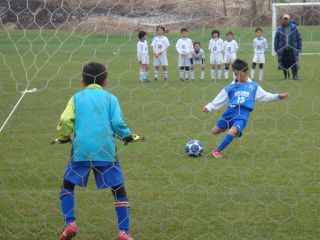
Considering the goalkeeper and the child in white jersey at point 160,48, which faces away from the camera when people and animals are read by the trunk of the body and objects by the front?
the goalkeeper

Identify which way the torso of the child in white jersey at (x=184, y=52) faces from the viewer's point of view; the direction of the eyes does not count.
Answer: toward the camera

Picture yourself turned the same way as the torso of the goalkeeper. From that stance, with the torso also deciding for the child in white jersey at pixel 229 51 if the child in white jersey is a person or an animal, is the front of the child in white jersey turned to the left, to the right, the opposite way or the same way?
the opposite way

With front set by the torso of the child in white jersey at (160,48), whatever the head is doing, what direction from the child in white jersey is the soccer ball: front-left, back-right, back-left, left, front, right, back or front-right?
front

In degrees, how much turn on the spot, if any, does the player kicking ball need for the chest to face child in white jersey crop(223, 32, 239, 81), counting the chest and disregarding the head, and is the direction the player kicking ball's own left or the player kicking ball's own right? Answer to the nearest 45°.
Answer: approximately 180°

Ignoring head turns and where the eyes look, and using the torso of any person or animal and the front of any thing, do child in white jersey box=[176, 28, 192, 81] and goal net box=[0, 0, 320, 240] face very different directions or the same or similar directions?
very different directions

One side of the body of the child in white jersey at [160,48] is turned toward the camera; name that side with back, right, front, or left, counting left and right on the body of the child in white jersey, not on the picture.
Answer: front

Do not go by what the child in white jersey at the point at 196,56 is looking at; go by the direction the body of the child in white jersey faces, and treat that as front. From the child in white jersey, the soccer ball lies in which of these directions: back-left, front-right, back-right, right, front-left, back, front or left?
front

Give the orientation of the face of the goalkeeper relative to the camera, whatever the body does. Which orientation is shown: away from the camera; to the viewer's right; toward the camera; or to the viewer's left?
away from the camera

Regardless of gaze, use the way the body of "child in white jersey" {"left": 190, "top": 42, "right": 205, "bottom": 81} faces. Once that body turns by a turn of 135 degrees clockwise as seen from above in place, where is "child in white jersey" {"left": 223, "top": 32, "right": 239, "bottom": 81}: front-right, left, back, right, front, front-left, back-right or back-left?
back

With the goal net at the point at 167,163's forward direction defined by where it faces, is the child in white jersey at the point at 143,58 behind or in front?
in front

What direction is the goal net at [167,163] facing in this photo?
away from the camera

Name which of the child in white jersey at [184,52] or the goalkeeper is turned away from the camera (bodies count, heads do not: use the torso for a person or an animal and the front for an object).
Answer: the goalkeeper

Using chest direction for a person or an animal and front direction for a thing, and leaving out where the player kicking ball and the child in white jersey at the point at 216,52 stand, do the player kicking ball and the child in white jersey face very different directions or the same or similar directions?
same or similar directions

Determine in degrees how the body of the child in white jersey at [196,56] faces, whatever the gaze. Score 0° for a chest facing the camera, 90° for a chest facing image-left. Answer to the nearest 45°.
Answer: approximately 0°

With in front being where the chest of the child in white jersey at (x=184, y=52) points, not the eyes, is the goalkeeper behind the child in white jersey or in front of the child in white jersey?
in front

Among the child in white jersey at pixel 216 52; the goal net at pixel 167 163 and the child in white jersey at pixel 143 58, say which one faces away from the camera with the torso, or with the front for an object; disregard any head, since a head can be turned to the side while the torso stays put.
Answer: the goal net

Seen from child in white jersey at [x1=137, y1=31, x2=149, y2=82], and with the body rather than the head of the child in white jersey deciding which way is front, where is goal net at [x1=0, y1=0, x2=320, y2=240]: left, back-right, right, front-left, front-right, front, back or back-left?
front-right
